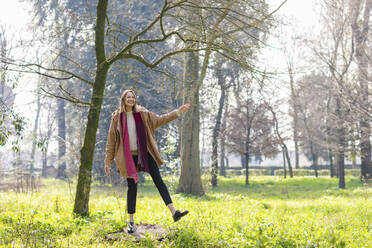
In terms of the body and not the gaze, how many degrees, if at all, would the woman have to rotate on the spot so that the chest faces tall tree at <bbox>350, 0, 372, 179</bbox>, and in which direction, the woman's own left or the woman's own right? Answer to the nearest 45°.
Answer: approximately 135° to the woman's own left

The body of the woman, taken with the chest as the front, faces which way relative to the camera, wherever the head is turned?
toward the camera

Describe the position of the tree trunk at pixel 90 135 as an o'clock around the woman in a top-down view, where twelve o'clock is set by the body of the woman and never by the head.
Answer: The tree trunk is roughly at 5 o'clock from the woman.

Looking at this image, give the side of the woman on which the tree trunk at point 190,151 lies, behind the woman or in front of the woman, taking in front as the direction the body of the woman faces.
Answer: behind
